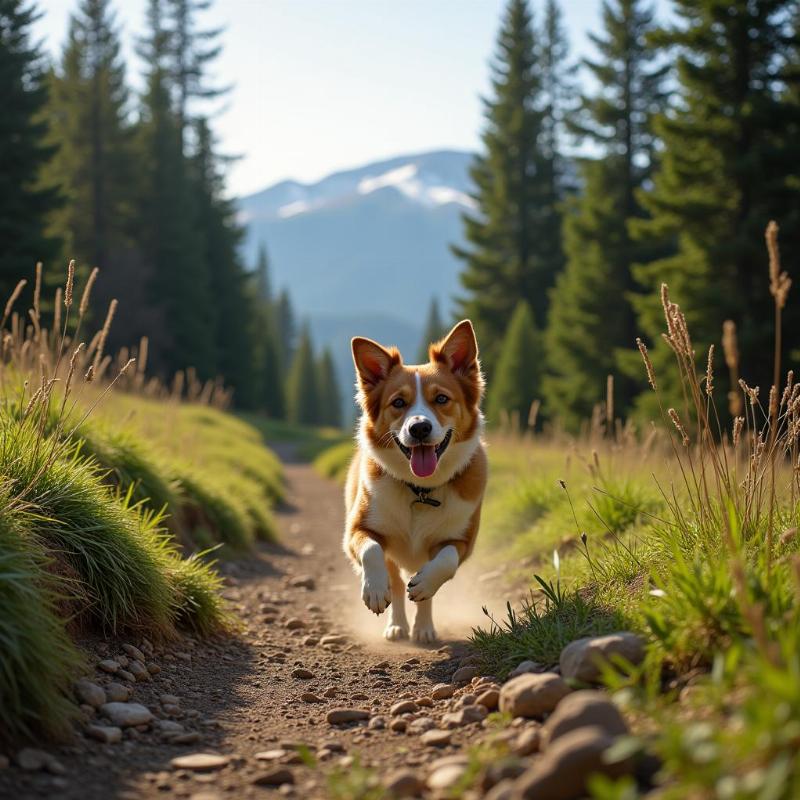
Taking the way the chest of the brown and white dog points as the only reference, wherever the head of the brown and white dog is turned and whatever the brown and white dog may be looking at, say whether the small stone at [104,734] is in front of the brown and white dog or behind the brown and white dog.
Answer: in front

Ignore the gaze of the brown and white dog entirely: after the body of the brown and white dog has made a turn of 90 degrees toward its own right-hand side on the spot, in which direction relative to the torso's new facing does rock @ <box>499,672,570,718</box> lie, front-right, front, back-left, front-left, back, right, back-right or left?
left

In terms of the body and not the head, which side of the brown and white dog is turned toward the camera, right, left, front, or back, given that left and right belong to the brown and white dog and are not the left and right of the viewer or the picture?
front

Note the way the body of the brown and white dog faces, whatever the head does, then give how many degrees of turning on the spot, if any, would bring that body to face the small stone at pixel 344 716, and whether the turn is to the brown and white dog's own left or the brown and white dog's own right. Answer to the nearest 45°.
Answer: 0° — it already faces it

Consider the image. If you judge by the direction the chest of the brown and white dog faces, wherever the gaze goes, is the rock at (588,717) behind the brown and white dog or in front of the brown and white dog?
in front

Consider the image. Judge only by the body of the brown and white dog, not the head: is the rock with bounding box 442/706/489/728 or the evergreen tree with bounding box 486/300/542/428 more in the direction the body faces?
the rock

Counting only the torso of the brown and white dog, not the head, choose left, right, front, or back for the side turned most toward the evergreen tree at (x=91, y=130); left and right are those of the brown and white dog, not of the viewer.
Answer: back

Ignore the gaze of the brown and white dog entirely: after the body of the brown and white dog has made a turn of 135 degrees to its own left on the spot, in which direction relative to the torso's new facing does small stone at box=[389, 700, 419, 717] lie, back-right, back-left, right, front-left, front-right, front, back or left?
back-right

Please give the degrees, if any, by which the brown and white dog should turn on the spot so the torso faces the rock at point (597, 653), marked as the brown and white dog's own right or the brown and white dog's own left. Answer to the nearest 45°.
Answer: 0° — it already faces it

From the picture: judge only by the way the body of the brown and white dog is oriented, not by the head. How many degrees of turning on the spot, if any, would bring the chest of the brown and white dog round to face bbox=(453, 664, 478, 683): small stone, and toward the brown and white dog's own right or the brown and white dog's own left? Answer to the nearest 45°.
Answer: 0° — it already faces it

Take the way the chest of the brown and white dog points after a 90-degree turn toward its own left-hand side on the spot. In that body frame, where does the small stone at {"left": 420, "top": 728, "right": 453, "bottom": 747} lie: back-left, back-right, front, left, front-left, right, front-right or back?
right

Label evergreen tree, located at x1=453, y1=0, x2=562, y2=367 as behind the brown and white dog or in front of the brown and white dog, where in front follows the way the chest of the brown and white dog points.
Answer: behind

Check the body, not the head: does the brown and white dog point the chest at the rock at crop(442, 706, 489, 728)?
yes

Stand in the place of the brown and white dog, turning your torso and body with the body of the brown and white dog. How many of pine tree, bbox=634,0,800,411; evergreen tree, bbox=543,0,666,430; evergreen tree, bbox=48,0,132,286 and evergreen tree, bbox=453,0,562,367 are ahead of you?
0
